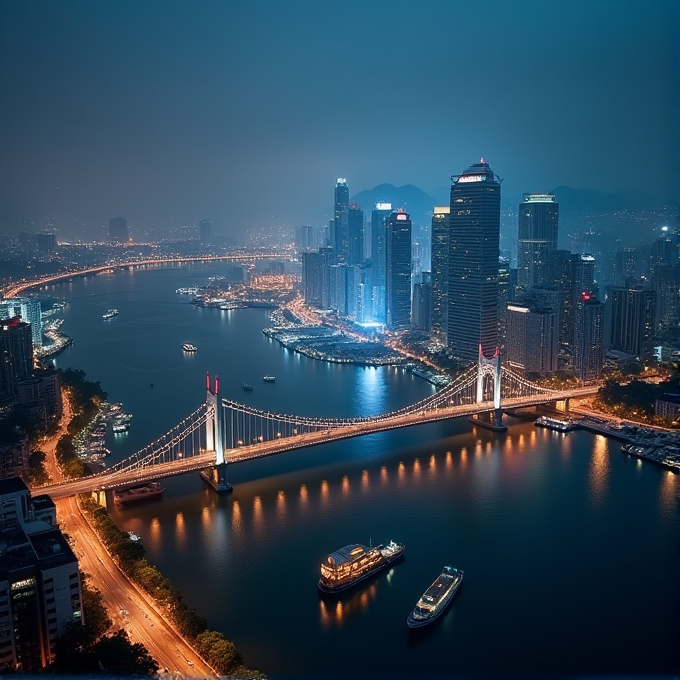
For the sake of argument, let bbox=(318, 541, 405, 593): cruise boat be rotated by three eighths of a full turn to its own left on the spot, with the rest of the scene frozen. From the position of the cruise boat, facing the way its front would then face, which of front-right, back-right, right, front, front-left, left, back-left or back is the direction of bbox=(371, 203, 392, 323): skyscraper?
right

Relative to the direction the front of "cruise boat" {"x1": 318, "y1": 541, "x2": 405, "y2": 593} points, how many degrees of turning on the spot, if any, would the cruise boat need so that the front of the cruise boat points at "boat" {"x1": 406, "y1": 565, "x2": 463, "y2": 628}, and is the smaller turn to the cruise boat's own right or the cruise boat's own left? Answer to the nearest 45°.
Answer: approximately 90° to the cruise boat's own right

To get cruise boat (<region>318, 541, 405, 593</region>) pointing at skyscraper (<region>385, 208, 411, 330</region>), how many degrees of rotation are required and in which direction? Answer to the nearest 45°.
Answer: approximately 45° to its left

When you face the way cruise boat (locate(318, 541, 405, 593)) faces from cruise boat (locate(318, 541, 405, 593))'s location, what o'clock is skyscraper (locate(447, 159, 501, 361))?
The skyscraper is roughly at 11 o'clock from the cruise boat.

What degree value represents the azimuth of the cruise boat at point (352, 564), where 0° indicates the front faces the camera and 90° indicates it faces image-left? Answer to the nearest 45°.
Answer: approximately 225°

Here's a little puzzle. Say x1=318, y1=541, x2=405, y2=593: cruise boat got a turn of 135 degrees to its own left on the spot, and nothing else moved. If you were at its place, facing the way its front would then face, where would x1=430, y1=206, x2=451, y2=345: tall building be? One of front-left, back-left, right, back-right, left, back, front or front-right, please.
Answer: right

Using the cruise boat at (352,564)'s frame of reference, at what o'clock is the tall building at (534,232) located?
The tall building is roughly at 11 o'clock from the cruise boat.

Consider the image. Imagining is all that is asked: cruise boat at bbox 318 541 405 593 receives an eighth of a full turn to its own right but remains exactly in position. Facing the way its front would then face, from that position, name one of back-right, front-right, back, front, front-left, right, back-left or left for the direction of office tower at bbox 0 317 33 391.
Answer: back-left

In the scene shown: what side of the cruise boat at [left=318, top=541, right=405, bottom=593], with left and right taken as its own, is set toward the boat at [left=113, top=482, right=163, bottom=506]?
left

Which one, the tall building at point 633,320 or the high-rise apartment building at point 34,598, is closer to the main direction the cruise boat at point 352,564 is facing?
the tall building
